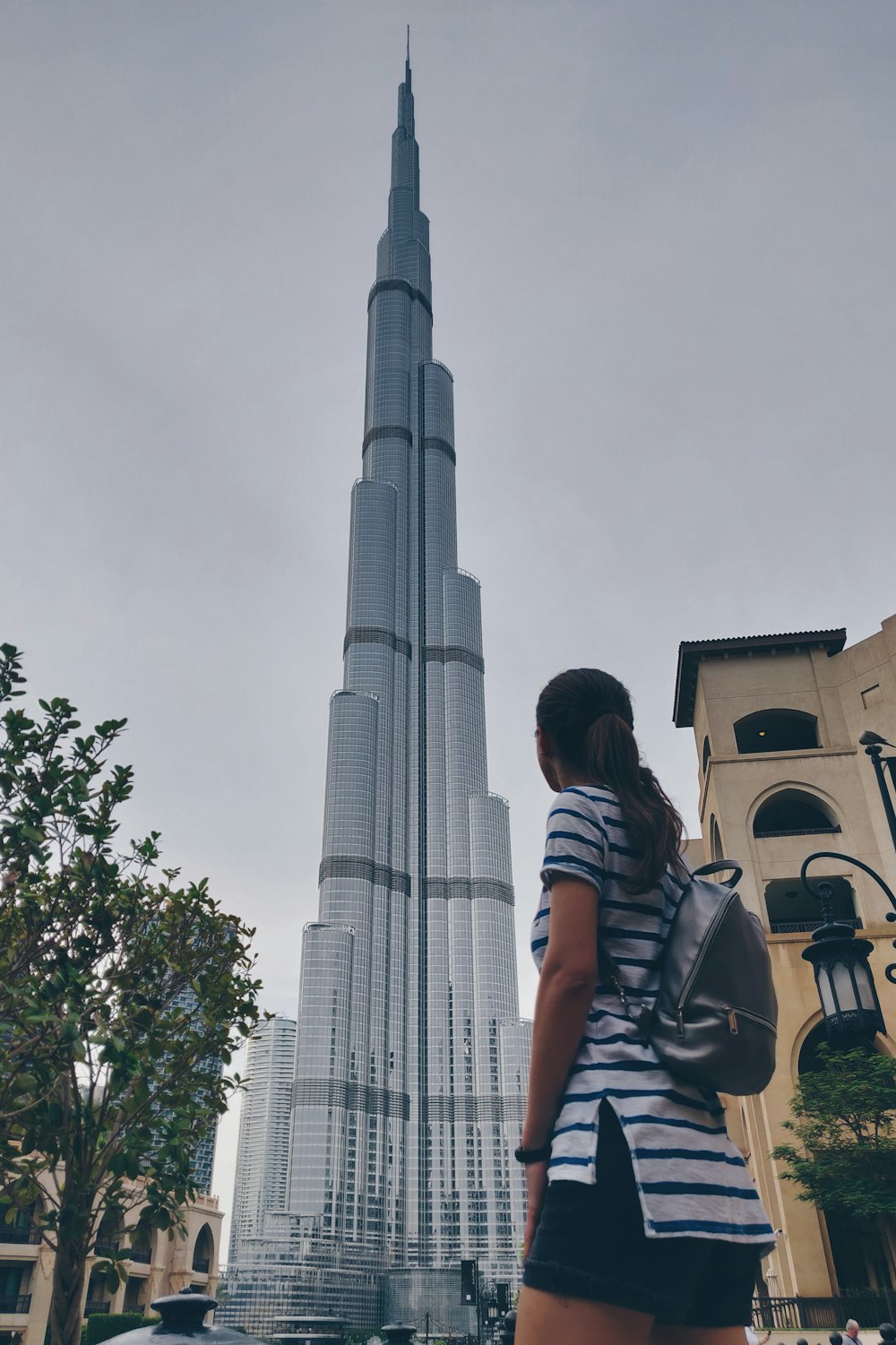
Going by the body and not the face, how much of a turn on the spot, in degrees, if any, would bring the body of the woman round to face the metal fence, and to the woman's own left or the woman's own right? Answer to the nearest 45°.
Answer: approximately 45° to the woman's own right

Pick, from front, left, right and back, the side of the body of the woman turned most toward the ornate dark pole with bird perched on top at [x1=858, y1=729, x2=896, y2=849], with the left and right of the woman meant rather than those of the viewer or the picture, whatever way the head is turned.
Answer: right

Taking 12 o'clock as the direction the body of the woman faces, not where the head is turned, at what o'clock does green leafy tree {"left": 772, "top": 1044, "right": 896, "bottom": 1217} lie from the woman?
The green leafy tree is roughly at 2 o'clock from the woman.

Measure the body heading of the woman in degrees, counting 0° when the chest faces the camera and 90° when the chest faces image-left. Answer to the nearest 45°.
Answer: approximately 135°

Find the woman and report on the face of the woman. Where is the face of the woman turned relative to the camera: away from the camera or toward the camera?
away from the camera

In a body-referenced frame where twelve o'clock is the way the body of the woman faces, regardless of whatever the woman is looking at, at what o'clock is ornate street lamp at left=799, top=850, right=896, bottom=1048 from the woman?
The ornate street lamp is roughly at 2 o'clock from the woman.
